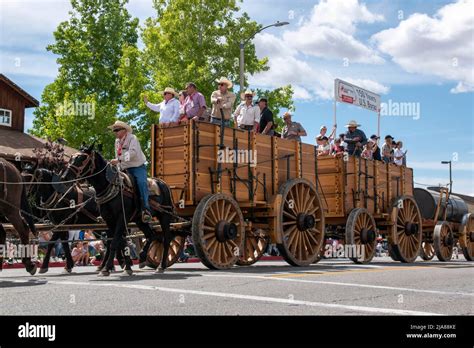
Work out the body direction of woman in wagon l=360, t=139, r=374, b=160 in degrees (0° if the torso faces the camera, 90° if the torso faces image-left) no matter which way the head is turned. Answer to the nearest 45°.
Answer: approximately 45°

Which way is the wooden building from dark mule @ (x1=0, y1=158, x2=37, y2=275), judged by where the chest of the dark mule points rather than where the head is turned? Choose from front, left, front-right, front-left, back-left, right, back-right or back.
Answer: right

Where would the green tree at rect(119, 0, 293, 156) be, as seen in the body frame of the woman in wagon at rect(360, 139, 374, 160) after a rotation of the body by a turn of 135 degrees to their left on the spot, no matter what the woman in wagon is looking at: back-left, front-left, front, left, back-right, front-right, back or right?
back-left

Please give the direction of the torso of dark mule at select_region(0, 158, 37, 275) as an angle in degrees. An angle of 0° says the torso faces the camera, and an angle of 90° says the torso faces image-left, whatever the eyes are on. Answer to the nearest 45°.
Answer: approximately 90°

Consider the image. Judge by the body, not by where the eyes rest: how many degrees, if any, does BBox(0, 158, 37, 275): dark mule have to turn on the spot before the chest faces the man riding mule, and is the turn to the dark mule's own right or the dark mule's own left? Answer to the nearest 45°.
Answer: approximately 135° to the dark mule's own left

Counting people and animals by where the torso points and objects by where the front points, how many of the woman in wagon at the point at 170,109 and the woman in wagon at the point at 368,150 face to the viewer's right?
0

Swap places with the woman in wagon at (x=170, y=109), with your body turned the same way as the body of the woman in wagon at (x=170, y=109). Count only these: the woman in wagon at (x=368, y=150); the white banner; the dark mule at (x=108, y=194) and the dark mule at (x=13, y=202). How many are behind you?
2

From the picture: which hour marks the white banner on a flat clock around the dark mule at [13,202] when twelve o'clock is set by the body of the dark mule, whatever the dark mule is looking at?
The white banner is roughly at 5 o'clock from the dark mule.

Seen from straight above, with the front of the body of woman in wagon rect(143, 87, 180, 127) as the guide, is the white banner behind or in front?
behind

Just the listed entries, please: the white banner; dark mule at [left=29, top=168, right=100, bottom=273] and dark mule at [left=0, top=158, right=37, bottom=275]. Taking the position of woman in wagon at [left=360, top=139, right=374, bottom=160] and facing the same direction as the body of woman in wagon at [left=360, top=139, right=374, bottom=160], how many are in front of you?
2

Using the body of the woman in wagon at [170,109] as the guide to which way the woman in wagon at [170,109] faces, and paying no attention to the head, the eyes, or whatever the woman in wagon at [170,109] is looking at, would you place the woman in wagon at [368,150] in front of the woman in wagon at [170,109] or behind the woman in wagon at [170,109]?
behind

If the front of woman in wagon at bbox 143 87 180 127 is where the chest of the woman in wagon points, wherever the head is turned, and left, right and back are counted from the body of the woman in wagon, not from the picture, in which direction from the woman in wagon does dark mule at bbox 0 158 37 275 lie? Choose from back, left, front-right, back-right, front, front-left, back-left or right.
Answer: front-right
